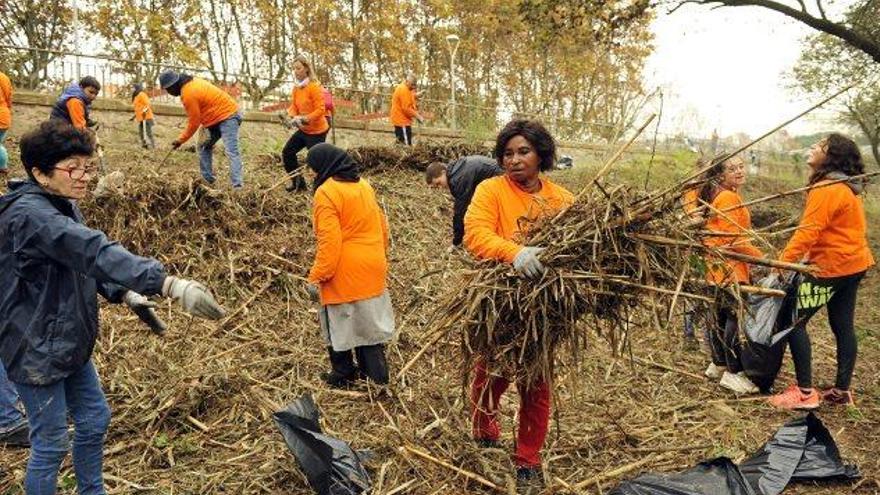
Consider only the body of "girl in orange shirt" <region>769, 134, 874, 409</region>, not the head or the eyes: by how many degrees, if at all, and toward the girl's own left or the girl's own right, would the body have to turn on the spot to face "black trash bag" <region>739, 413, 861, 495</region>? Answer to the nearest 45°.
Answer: approximately 90° to the girl's own left

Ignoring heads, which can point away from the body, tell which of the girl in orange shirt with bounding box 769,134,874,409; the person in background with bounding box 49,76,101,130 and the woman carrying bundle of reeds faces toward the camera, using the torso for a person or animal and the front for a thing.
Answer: the woman carrying bundle of reeds

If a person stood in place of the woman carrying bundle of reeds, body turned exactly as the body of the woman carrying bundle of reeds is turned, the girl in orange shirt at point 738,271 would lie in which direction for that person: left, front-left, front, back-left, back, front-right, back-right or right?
back-left

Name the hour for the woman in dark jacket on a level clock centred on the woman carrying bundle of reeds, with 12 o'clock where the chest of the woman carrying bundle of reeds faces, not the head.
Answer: The woman in dark jacket is roughly at 2 o'clock from the woman carrying bundle of reeds.

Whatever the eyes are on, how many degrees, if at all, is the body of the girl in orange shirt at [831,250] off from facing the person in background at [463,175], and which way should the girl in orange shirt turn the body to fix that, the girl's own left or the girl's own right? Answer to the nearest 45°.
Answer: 0° — they already face them

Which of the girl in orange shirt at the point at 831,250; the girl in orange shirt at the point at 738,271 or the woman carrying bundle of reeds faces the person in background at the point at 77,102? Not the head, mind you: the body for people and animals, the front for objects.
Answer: the girl in orange shirt at the point at 831,250

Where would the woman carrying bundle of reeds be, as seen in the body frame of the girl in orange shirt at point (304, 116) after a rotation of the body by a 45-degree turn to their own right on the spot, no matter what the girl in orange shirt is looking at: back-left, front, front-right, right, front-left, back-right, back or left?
left

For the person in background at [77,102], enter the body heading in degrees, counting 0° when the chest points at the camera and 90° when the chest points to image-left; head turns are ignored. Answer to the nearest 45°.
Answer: approximately 270°

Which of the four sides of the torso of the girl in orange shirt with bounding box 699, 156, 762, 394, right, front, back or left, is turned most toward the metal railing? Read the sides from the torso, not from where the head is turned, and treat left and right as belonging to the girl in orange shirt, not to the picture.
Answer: back

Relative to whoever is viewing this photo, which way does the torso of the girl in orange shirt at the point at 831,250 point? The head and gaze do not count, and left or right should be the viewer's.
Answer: facing to the left of the viewer

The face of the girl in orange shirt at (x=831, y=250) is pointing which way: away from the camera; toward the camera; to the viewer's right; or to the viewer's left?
to the viewer's left

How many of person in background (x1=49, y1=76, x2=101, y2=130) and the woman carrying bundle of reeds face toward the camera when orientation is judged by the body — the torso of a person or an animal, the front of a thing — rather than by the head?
1

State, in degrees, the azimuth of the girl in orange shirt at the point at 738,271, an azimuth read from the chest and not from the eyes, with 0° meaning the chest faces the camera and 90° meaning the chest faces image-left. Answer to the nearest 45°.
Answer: approximately 315°
